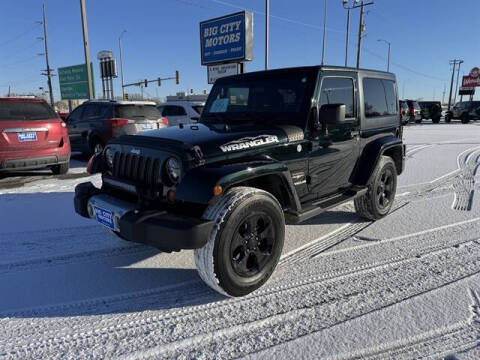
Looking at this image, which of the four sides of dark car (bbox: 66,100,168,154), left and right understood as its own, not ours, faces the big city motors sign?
right

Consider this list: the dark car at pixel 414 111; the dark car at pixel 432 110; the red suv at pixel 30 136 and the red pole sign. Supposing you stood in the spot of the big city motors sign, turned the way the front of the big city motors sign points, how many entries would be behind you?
3

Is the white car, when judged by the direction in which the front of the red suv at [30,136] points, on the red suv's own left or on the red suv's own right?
on the red suv's own right

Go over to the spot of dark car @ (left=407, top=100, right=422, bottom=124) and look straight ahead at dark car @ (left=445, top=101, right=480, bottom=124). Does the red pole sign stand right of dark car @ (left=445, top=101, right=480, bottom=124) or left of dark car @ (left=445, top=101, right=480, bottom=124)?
left

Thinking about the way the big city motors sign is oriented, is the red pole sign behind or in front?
behind

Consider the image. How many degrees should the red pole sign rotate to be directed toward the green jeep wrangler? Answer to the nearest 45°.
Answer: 0° — it already faces it

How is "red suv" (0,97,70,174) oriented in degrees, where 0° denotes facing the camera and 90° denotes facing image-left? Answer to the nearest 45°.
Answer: approximately 180°
